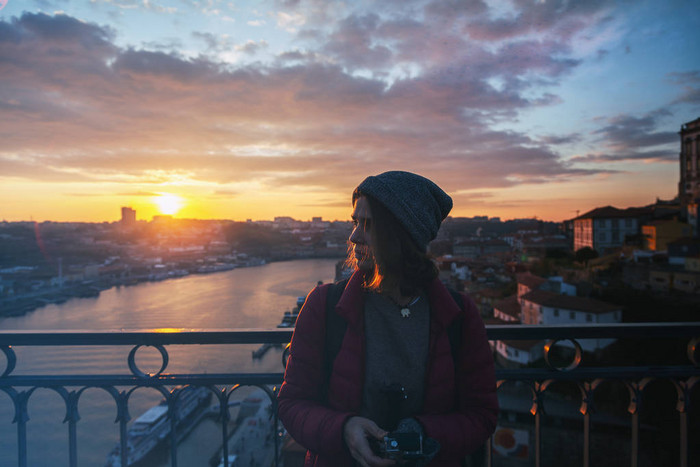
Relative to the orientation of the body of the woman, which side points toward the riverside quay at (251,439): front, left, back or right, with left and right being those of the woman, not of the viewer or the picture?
back

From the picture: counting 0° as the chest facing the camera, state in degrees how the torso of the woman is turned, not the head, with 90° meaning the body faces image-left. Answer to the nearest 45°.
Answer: approximately 0°

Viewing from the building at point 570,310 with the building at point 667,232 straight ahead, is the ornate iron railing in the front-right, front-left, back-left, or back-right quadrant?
back-right

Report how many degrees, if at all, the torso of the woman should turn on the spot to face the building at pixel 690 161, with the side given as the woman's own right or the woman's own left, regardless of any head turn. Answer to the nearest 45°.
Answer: approximately 135° to the woman's own left

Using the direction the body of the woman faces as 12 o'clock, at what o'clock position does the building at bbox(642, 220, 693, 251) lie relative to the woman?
The building is roughly at 7 o'clock from the woman.

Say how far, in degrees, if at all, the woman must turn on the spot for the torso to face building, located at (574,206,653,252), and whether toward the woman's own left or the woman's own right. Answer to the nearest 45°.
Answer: approximately 135° to the woman's own left
